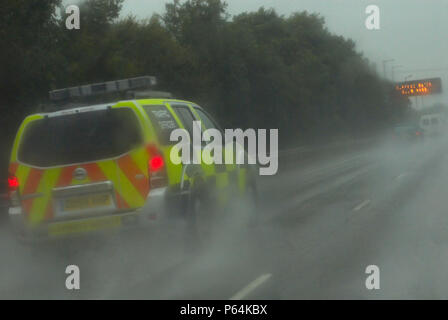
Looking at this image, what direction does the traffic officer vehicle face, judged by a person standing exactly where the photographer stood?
facing away from the viewer and to the right of the viewer

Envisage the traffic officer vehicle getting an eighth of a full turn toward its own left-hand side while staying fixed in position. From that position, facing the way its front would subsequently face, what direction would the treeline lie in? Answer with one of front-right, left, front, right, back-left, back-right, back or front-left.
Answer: front
